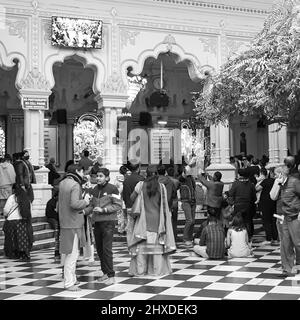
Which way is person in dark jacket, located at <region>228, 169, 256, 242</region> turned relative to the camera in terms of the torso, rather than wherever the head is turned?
away from the camera

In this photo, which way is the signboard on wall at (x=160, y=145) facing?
toward the camera

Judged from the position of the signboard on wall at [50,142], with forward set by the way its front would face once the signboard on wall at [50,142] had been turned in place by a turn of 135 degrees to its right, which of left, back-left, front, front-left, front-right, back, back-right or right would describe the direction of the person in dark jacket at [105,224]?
back-left

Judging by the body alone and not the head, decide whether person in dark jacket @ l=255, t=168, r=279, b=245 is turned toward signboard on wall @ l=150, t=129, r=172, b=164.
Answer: no

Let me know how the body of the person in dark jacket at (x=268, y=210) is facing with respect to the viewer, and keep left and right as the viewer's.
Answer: facing to the left of the viewer

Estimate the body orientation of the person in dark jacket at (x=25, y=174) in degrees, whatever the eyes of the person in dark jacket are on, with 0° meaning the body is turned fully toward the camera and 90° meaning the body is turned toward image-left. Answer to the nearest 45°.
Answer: approximately 315°

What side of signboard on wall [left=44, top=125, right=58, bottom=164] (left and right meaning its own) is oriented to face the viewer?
front

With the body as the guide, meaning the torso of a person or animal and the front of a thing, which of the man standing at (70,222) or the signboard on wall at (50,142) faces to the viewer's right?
the man standing

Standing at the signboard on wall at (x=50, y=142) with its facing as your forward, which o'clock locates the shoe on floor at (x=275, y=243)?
The shoe on floor is roughly at 11 o'clock from the signboard on wall.

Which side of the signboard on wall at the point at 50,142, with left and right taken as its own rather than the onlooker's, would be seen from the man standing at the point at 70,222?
front

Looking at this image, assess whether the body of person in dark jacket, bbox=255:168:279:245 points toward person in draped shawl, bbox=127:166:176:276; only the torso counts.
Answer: no

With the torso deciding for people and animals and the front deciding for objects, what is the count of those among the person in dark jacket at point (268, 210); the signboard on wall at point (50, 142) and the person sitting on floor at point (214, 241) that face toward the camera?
1

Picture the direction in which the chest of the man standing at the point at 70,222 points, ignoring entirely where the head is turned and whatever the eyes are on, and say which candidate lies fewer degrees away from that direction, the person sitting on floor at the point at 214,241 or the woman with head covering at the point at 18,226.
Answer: the person sitting on floor

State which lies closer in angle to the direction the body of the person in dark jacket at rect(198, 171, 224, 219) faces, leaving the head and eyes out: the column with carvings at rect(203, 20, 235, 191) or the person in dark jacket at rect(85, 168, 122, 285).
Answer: the column with carvings

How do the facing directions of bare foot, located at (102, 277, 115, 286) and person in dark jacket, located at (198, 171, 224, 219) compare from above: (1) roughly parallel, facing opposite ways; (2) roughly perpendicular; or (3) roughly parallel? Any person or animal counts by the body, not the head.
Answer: roughly perpendicular

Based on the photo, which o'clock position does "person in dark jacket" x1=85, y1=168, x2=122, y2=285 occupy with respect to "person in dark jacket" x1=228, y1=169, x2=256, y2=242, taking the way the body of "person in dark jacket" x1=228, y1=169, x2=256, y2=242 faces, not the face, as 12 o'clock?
"person in dark jacket" x1=85, y1=168, x2=122, y2=285 is roughly at 7 o'clock from "person in dark jacket" x1=228, y1=169, x2=256, y2=242.
